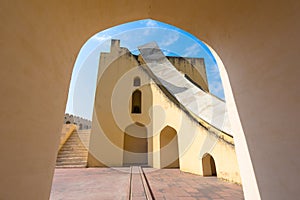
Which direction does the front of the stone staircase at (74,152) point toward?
toward the camera

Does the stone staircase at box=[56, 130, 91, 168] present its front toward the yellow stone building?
no

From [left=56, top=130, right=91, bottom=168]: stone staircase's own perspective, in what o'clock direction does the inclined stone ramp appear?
The inclined stone ramp is roughly at 10 o'clock from the stone staircase.
